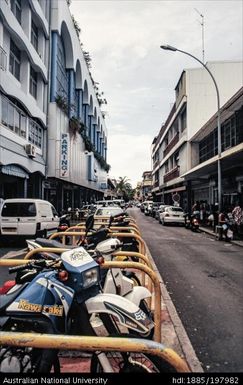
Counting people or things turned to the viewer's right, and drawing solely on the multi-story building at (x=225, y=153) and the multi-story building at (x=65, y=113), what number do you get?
1

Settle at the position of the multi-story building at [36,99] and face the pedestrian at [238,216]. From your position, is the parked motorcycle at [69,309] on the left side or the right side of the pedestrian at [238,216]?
right

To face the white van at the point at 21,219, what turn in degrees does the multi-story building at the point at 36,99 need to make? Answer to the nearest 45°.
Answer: approximately 90° to its right

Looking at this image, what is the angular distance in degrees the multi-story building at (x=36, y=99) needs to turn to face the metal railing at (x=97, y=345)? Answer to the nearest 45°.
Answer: approximately 90° to its right

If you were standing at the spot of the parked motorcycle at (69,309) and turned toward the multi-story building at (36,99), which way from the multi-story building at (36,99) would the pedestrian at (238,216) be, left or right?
right

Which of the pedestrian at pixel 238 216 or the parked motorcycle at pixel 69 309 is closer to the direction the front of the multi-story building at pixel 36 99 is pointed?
the pedestrian

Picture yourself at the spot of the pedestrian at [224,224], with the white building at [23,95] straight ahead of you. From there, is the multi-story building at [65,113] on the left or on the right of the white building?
right

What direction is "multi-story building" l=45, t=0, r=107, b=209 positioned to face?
to the viewer's right

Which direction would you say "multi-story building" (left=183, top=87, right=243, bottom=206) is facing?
to the viewer's left

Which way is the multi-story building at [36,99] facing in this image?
to the viewer's right
